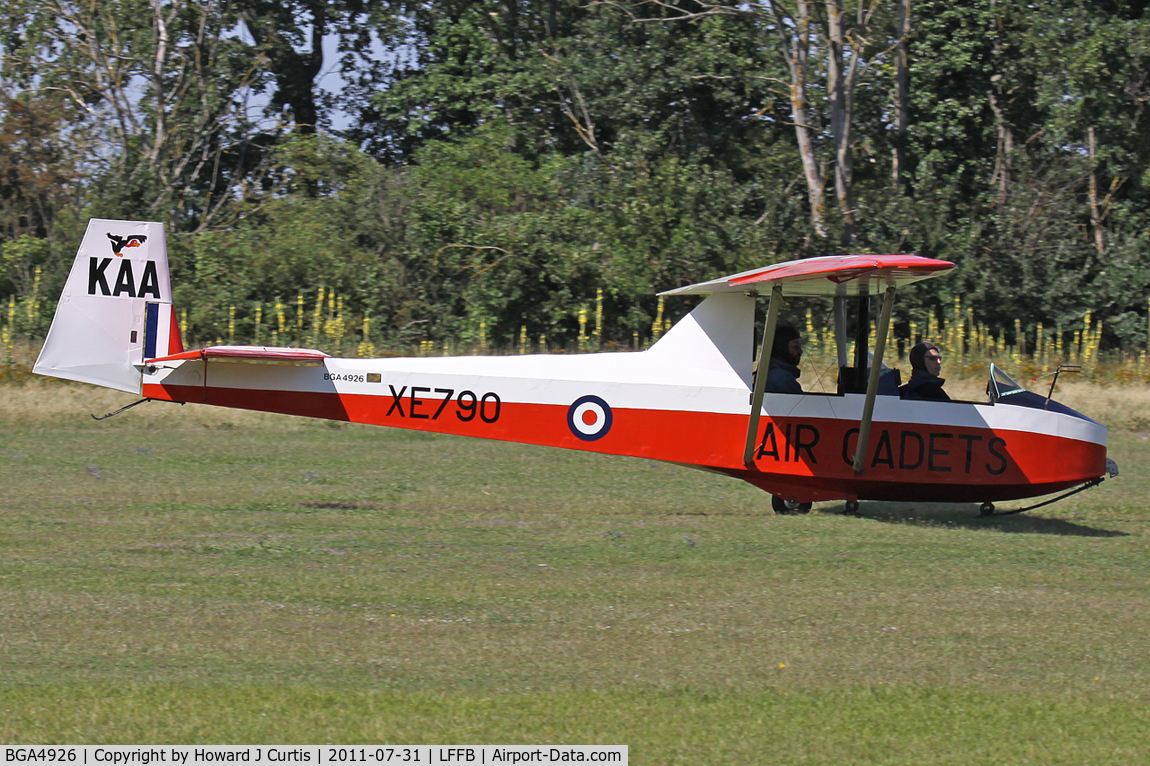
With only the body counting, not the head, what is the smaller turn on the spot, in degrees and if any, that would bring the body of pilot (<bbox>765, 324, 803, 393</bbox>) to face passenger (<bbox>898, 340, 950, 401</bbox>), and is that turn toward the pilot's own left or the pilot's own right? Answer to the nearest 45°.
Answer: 0° — they already face them

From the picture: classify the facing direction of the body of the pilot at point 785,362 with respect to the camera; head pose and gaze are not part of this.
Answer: to the viewer's right

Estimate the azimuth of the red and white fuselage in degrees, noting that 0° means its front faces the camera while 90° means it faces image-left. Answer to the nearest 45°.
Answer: approximately 270°

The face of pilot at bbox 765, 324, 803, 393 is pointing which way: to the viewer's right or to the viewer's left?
to the viewer's right
